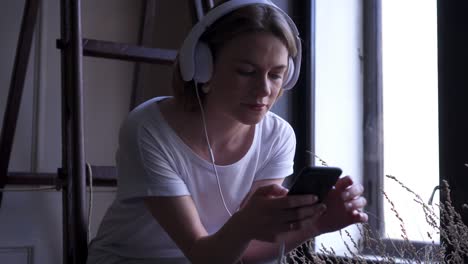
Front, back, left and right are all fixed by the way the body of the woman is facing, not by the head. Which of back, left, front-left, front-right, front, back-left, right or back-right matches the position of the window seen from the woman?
left

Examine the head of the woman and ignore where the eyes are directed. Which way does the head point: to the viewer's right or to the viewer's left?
to the viewer's right

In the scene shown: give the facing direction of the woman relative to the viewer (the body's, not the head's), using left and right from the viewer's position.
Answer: facing the viewer and to the right of the viewer
